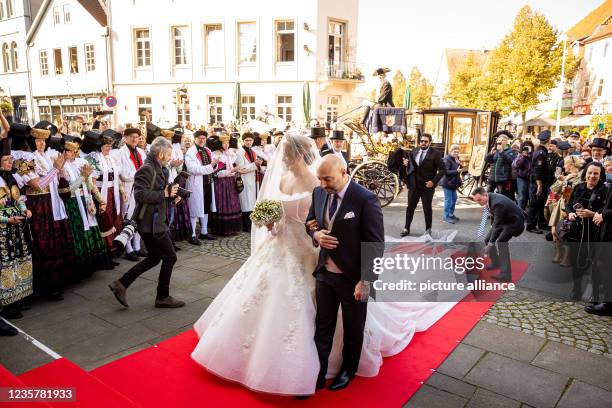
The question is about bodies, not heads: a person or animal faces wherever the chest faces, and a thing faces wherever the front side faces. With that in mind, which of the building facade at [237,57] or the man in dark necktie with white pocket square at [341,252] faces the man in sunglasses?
the building facade

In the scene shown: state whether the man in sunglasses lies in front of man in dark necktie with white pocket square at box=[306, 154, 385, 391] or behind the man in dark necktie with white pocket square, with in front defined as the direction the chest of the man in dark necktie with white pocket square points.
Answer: behind

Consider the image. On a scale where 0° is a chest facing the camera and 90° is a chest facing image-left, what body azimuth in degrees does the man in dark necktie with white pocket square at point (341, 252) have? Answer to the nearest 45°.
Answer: approximately 45°

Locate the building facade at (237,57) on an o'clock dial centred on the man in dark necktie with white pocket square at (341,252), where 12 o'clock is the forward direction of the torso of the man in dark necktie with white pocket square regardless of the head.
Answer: The building facade is roughly at 4 o'clock from the man in dark necktie with white pocket square.

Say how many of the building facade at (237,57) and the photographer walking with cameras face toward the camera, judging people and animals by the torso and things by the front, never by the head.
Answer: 1

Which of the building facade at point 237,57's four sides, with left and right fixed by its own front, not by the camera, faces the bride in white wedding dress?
front

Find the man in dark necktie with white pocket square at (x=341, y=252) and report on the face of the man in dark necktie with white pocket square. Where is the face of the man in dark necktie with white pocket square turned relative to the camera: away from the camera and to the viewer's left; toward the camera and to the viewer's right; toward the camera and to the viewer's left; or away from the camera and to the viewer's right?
toward the camera and to the viewer's left

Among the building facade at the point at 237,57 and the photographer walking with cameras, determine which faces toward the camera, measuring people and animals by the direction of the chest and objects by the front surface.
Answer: the building facade

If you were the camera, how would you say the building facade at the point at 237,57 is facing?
facing the viewer

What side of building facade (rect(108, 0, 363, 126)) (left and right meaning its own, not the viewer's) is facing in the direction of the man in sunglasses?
front

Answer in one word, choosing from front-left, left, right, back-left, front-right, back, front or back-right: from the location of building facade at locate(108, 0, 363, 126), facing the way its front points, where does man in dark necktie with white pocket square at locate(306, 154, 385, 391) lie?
front
